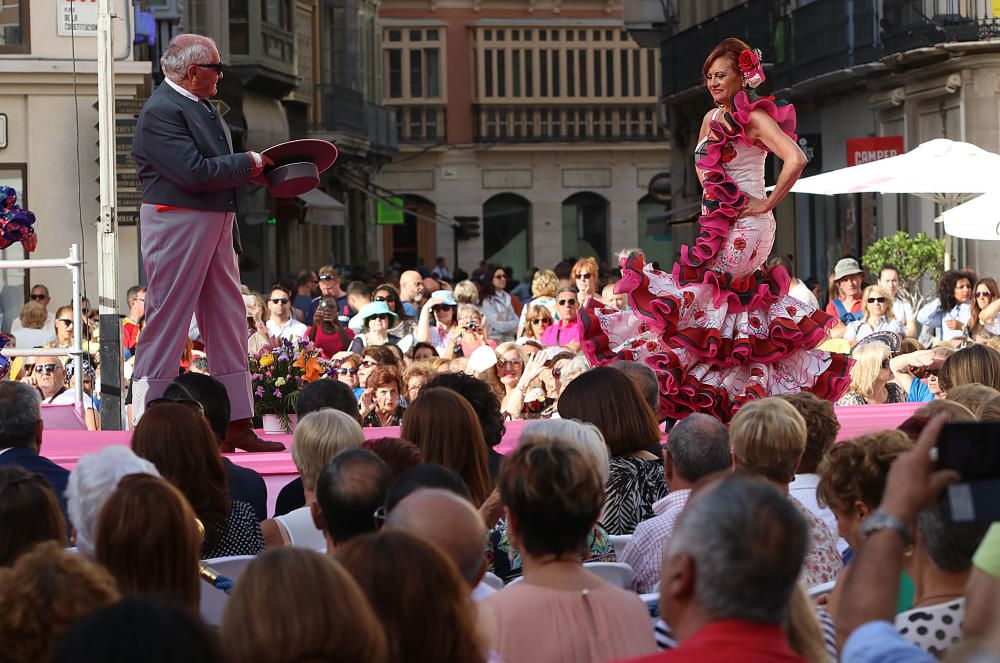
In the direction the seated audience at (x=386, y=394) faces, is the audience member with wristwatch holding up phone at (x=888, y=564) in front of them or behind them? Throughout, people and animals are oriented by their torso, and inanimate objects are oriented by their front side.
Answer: in front

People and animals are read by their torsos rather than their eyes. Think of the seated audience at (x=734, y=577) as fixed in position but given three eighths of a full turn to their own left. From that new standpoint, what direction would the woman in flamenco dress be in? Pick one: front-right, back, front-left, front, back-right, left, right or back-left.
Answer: back

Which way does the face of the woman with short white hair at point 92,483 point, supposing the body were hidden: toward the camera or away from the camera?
away from the camera

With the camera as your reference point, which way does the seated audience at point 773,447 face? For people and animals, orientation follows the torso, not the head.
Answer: facing away from the viewer

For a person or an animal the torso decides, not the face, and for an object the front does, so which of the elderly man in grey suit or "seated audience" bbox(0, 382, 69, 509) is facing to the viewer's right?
the elderly man in grey suit

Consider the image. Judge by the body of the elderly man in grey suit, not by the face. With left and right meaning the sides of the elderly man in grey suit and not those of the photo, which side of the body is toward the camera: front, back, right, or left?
right

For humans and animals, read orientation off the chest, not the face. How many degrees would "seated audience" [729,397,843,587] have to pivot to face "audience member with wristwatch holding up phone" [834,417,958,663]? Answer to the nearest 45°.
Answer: approximately 180°

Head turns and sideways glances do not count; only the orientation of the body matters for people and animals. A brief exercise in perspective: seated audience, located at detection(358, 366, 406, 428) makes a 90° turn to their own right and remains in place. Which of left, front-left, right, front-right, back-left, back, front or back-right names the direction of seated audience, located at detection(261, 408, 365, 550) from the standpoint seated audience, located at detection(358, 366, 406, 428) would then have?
left

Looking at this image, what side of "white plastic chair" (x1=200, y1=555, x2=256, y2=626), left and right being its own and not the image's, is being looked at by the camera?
back

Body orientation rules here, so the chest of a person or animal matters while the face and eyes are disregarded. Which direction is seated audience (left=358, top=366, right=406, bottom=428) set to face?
toward the camera

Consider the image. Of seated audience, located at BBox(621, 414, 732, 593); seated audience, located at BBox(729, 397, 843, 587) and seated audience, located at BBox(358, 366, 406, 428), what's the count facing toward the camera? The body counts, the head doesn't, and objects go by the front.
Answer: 1

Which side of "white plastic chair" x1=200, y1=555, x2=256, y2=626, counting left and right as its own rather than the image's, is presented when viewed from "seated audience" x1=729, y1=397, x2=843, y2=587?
right

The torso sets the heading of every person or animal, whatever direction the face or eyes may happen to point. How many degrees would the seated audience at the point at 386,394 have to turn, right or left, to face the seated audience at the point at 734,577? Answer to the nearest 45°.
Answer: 0° — they already face them

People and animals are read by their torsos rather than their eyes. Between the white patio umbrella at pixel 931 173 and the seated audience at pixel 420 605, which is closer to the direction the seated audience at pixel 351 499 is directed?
the white patio umbrella

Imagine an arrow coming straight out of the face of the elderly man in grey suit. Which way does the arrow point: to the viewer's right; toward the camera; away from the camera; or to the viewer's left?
to the viewer's right

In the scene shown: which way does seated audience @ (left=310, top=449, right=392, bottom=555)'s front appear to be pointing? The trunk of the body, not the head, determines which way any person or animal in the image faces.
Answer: away from the camera

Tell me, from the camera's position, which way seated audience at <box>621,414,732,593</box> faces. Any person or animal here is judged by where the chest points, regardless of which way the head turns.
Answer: facing away from the viewer
